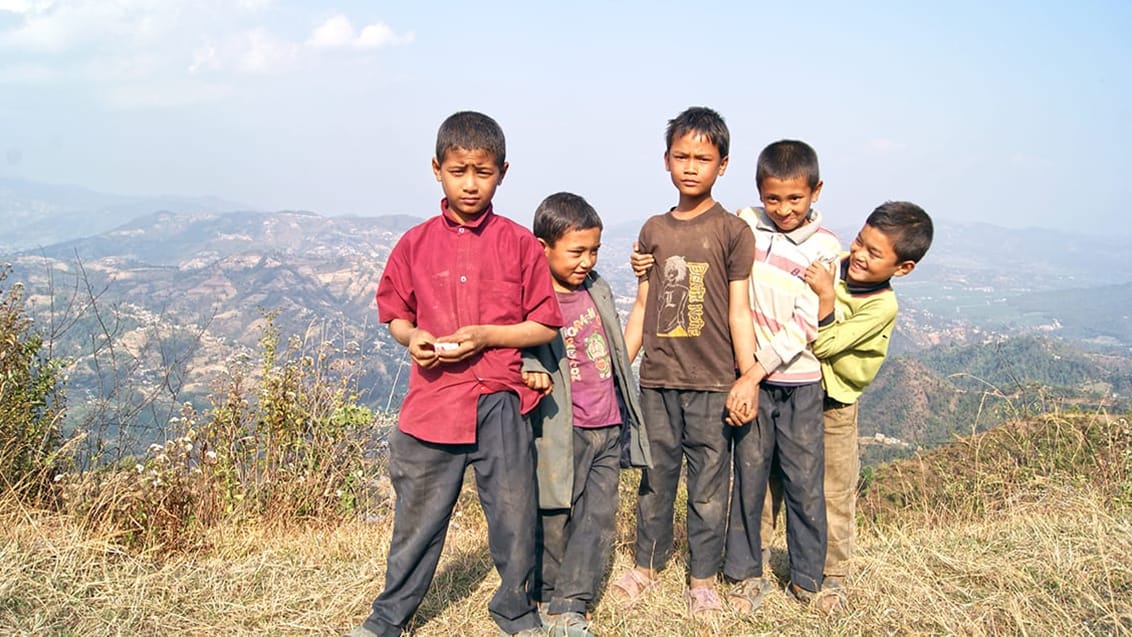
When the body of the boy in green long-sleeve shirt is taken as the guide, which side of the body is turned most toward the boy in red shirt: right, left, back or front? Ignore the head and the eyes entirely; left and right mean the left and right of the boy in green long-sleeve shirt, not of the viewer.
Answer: front

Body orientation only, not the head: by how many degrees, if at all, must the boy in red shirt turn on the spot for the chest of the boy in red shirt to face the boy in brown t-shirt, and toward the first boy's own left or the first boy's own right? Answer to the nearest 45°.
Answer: approximately 90° to the first boy's own left

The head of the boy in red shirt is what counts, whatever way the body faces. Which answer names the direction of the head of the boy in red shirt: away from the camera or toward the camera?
toward the camera

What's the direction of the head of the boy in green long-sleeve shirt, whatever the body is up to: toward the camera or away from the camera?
toward the camera

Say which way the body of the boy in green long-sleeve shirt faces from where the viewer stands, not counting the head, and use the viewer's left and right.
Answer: facing the viewer and to the left of the viewer

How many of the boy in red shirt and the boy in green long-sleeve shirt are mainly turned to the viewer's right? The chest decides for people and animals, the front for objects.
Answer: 0

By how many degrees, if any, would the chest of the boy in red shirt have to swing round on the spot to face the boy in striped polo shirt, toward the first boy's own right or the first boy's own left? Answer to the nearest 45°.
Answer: approximately 90° to the first boy's own left

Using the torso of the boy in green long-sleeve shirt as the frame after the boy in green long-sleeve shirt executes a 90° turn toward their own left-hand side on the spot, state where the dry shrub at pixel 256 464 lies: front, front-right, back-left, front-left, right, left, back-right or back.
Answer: back-right

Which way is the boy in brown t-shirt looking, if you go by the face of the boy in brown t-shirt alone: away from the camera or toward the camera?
toward the camera

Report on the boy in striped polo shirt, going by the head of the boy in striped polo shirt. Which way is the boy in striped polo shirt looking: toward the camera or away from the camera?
toward the camera

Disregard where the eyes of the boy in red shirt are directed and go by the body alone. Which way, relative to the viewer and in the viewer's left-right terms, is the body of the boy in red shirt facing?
facing the viewer

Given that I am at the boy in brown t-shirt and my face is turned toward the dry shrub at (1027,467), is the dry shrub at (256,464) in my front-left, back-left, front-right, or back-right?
back-left

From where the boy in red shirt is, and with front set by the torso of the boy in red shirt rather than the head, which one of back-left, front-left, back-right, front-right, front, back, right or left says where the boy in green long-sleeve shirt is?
left

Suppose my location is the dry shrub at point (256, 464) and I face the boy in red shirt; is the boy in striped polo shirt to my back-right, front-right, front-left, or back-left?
front-left
